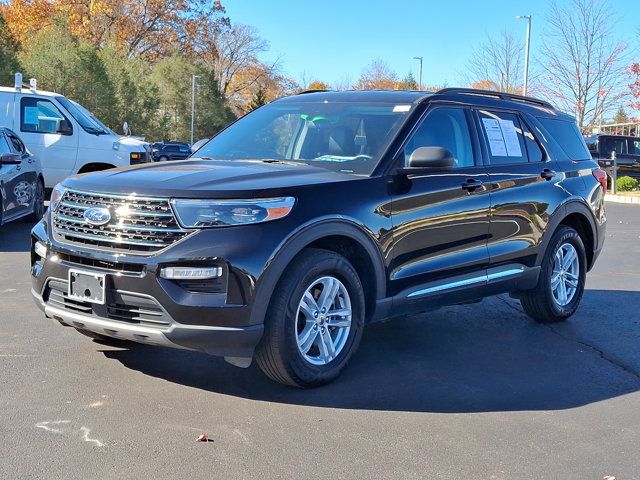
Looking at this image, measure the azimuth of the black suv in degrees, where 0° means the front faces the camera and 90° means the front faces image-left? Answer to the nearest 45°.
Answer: approximately 45°

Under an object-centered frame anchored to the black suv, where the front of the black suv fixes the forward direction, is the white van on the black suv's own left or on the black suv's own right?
on the black suv's own right

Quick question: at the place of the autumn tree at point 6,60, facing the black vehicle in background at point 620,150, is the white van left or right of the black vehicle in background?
right

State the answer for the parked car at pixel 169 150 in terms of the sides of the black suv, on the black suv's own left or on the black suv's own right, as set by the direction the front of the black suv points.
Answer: on the black suv's own right

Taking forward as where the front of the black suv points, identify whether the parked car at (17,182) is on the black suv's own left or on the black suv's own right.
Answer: on the black suv's own right
